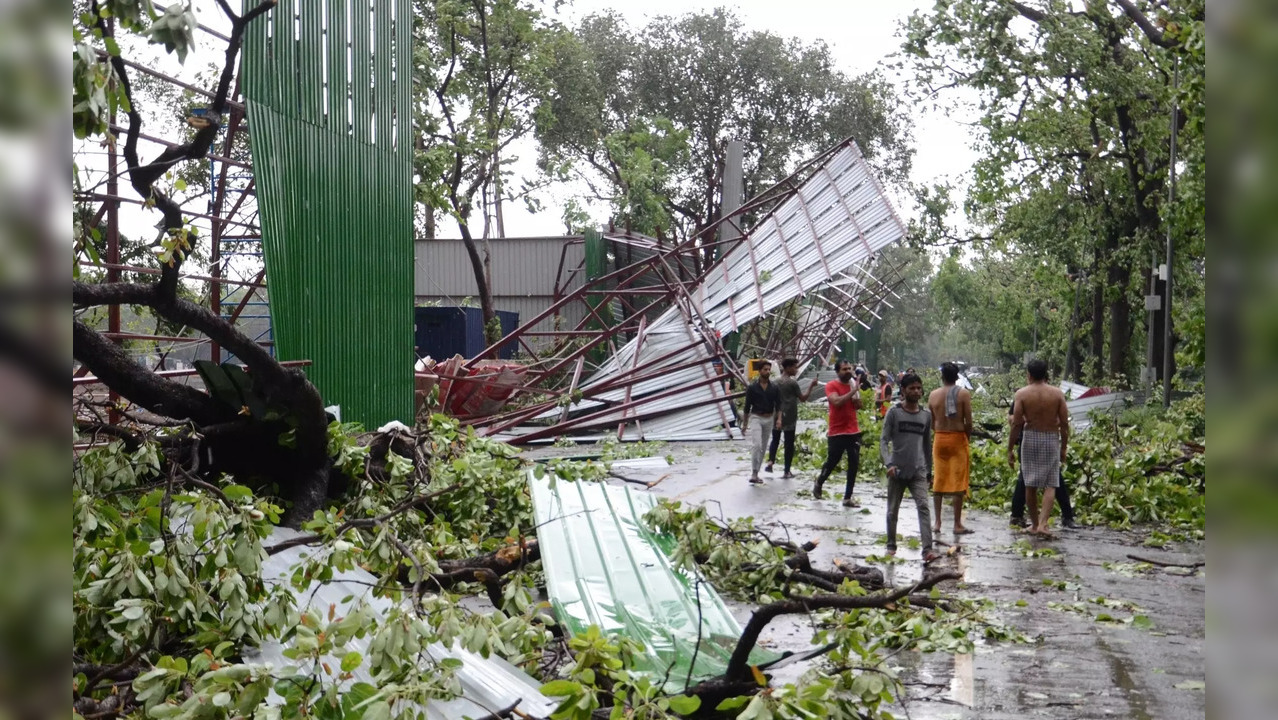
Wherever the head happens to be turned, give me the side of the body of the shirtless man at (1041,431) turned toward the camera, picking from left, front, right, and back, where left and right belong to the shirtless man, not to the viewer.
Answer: back

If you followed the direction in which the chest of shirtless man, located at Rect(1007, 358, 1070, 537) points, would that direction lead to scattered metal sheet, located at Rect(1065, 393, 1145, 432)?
yes

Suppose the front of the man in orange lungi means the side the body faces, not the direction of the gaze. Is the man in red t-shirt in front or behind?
in front

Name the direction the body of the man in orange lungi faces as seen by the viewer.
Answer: away from the camera

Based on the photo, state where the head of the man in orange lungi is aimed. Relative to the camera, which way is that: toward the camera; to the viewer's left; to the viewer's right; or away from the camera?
away from the camera

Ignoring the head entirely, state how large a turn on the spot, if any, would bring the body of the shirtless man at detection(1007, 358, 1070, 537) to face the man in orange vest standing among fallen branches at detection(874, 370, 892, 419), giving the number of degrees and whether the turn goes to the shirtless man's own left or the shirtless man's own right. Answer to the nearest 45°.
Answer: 0° — they already face them

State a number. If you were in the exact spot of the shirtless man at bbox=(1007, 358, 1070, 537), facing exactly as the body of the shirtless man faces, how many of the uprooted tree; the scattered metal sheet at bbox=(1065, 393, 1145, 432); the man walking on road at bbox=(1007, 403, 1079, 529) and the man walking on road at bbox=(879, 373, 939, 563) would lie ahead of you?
2

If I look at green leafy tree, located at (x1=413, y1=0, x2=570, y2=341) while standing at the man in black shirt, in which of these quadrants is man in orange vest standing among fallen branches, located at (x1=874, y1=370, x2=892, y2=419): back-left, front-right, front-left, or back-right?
front-right

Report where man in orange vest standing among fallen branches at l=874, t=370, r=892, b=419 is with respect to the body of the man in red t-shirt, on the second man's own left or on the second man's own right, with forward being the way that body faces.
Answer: on the second man's own left

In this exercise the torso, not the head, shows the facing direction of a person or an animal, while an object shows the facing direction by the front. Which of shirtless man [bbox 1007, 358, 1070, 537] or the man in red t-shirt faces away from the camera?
the shirtless man

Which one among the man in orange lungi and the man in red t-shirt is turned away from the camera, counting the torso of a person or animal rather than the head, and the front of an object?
the man in orange lungi

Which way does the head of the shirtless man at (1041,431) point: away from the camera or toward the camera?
away from the camera

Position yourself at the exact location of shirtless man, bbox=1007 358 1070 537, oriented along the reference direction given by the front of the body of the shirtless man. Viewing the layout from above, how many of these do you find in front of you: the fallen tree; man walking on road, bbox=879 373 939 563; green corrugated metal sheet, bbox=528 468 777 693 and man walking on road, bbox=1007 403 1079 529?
1
